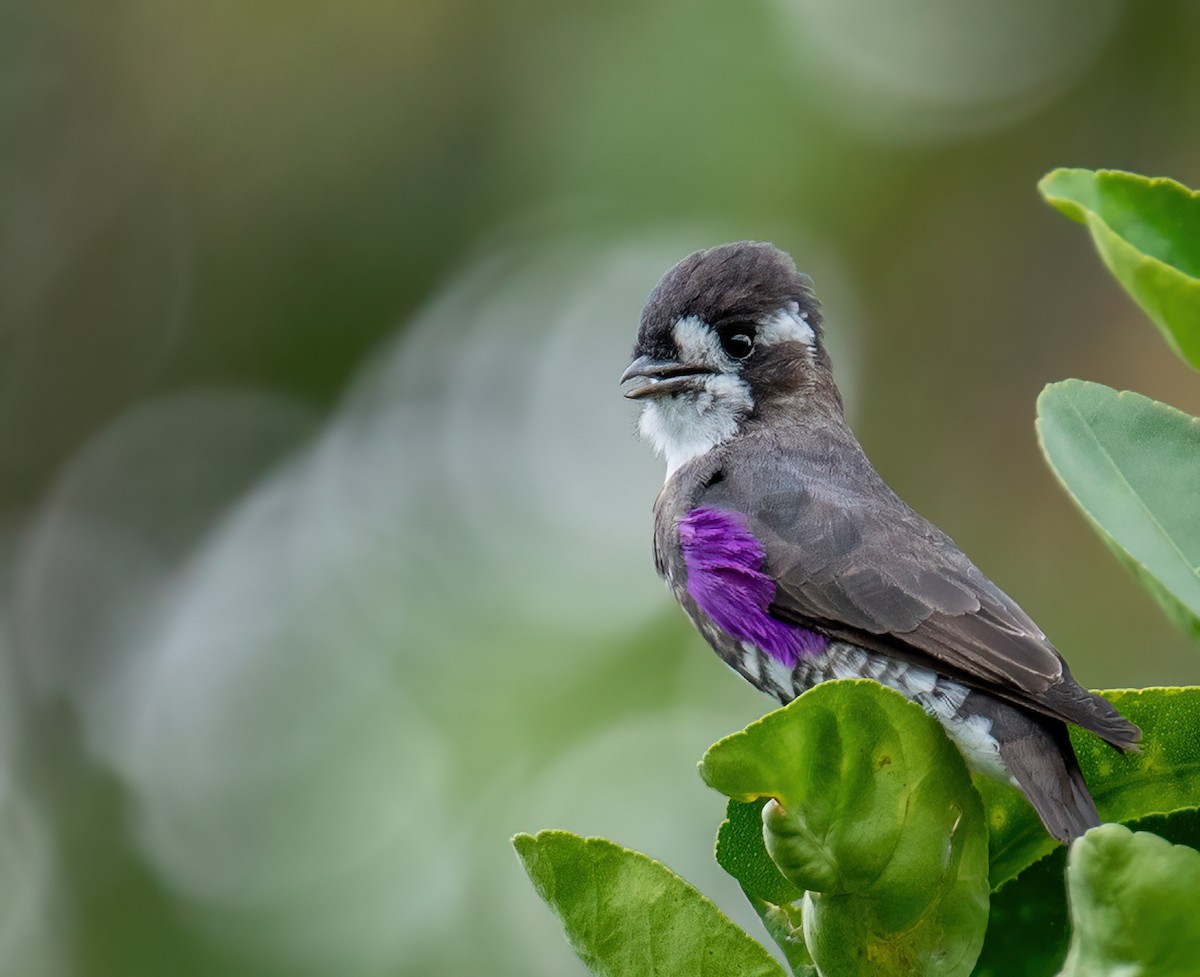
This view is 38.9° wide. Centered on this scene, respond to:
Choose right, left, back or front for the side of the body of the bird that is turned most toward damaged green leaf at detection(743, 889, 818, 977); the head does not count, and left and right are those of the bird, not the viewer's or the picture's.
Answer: left

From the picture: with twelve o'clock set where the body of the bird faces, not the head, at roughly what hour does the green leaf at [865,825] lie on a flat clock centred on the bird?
The green leaf is roughly at 9 o'clock from the bird.

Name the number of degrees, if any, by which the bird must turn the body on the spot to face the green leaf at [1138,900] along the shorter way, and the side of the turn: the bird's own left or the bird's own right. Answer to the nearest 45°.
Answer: approximately 90° to the bird's own left

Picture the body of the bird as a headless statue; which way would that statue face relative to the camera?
to the viewer's left

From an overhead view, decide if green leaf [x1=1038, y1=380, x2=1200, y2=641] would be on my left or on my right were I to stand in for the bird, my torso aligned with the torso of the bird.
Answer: on my left
